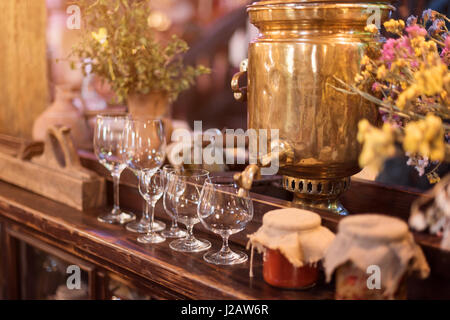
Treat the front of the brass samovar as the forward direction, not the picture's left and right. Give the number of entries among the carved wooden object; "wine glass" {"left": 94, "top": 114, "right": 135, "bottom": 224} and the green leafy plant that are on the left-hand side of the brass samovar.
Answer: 0

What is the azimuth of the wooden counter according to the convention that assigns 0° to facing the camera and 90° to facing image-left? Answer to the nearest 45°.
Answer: approximately 45°

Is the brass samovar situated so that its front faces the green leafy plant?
no
